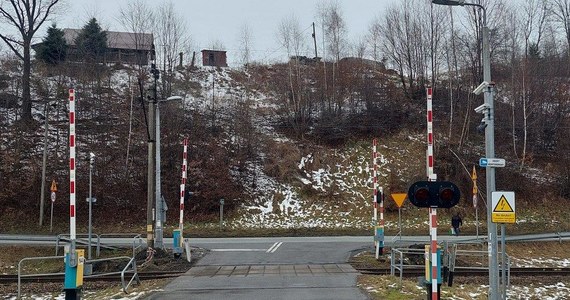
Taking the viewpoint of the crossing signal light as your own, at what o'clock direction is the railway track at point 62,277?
The railway track is roughly at 4 o'clock from the crossing signal light.

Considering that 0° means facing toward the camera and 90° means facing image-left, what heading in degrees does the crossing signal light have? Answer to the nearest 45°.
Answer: approximately 0°

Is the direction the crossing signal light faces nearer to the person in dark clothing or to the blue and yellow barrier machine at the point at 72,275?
the blue and yellow barrier machine

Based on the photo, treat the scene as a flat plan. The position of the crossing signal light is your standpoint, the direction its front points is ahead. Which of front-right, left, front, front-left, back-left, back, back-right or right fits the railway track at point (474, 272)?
back

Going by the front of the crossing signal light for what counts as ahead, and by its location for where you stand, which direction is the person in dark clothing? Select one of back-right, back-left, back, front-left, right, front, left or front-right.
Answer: back

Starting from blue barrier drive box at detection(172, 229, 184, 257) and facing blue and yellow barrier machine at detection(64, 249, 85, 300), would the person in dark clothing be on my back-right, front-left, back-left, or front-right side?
back-left

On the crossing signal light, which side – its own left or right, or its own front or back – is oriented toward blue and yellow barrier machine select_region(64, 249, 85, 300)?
right

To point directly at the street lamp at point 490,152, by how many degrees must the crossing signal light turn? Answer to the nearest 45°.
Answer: approximately 135° to its left

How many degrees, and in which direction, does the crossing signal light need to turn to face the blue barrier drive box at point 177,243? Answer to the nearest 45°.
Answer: approximately 135° to its right
